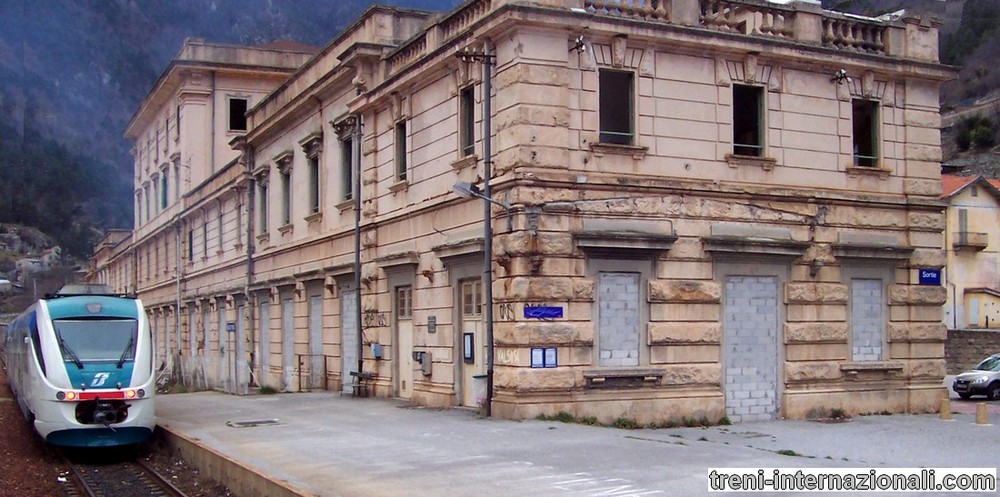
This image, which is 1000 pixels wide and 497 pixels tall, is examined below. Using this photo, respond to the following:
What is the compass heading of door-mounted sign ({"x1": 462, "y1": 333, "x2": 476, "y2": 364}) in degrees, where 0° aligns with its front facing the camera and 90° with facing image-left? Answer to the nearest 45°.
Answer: approximately 45°

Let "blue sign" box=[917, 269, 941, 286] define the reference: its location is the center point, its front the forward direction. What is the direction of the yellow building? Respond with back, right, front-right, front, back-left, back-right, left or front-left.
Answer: back

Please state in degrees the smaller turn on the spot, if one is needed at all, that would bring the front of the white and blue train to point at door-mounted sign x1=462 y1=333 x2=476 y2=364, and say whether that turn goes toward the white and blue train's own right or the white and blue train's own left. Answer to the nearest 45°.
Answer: approximately 90° to the white and blue train's own left

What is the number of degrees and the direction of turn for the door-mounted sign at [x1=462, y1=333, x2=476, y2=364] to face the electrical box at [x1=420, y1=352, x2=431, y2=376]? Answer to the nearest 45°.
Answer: approximately 90° to its right

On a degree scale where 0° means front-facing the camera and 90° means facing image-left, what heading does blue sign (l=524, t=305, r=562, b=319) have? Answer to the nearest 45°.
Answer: approximately 0°

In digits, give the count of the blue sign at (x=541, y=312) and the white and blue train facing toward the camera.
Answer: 2

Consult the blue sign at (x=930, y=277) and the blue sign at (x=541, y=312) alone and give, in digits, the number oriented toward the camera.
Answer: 2

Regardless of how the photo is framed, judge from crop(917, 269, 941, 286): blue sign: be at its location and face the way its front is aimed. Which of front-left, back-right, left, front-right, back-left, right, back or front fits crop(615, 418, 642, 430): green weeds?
front-right
